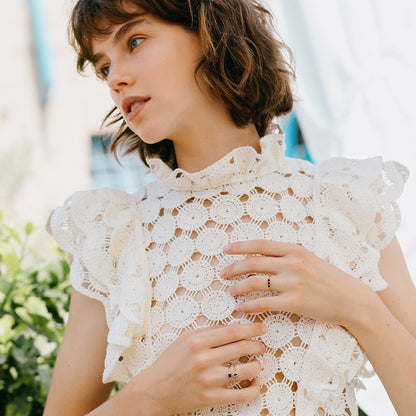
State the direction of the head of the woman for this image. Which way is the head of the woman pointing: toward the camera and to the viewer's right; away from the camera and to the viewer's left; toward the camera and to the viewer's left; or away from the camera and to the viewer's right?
toward the camera and to the viewer's left

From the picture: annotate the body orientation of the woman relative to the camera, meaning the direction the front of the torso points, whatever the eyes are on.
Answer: toward the camera
